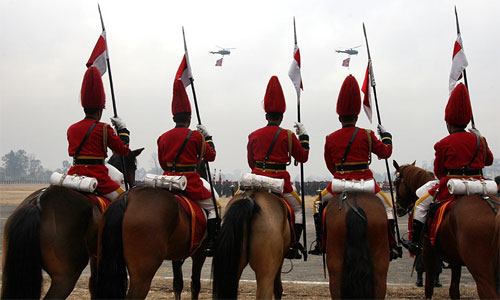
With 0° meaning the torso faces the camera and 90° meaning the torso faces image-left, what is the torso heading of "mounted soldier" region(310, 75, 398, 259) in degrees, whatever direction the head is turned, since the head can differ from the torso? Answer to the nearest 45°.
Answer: approximately 180°

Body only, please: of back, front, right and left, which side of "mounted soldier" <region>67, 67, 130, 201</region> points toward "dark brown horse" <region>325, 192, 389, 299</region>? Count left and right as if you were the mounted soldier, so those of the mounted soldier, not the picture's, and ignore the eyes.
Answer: right

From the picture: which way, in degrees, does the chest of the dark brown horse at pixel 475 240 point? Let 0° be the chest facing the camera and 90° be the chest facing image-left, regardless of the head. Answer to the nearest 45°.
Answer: approximately 135°

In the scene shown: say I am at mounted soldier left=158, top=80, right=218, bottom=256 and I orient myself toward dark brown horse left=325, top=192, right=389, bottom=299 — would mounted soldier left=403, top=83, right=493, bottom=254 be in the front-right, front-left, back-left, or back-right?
front-left

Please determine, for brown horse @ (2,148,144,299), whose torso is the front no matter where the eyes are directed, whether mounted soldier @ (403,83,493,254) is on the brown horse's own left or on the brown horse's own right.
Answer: on the brown horse's own right

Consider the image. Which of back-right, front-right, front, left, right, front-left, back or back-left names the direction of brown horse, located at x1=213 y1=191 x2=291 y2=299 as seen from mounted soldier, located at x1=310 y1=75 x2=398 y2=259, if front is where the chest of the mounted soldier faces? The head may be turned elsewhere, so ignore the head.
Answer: back-left

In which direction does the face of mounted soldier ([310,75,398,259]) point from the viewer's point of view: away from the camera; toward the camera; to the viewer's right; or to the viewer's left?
away from the camera

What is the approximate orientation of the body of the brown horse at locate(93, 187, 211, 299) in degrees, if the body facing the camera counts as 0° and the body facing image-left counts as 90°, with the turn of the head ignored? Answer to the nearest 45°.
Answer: approximately 225°

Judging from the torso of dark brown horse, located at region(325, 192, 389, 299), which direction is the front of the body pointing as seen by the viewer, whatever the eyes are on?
away from the camera

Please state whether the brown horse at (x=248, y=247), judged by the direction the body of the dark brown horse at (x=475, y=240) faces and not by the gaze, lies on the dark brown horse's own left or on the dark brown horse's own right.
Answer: on the dark brown horse's own left

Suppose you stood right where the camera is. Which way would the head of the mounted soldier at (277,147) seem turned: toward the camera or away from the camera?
away from the camera

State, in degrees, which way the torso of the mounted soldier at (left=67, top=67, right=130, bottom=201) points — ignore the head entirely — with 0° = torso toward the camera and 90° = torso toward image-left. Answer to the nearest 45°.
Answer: approximately 225°

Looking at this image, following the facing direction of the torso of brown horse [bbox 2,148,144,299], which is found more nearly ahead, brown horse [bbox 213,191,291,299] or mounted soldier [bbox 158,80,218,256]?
the mounted soldier

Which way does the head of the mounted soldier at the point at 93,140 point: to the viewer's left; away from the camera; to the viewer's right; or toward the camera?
away from the camera

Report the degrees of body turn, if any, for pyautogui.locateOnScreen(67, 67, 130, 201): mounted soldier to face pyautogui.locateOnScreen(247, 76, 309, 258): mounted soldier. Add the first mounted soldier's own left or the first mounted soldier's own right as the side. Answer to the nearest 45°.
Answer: approximately 45° to the first mounted soldier's own right
